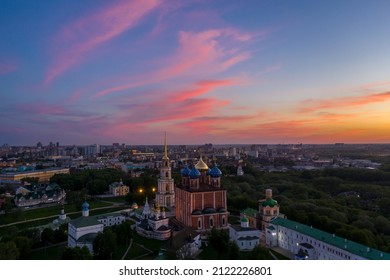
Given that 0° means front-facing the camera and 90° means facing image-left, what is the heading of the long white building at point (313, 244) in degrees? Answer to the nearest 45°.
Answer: approximately 45°

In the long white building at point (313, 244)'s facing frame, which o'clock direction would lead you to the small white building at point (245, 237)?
the small white building at point (245, 237) is roughly at 2 o'clock from the long white building at point (313, 244).

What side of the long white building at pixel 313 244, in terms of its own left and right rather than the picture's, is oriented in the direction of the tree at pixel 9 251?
front

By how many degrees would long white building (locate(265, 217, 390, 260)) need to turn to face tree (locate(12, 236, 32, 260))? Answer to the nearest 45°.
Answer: approximately 45° to its right

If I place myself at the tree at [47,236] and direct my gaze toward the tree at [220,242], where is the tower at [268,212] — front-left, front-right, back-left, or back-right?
front-left

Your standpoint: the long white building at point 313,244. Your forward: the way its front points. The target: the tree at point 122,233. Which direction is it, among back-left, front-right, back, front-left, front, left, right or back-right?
front-right

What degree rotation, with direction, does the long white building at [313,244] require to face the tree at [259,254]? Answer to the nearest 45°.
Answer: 0° — it already faces it

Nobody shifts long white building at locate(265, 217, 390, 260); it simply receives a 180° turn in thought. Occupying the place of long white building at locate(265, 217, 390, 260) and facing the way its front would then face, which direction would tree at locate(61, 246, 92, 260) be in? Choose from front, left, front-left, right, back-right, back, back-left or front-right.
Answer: back

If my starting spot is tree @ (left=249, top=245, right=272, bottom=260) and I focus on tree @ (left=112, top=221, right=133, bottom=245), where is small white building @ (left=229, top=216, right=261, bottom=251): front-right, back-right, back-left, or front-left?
front-right
